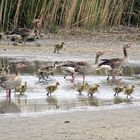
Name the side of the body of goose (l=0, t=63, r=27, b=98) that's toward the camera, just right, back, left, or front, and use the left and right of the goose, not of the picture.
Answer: right

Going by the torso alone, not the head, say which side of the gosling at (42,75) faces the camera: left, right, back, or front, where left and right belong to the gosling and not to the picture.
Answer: right

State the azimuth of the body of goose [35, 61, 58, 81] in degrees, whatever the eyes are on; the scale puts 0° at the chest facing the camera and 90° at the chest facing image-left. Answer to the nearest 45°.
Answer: approximately 270°

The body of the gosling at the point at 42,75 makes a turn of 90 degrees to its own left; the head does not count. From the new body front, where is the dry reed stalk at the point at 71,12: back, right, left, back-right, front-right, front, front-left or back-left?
front

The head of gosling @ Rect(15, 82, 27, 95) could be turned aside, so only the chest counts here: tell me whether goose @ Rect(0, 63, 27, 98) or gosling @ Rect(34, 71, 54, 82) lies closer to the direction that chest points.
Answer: the gosling

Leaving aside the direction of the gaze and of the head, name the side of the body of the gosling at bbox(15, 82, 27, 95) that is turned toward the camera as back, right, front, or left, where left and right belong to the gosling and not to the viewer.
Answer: right
